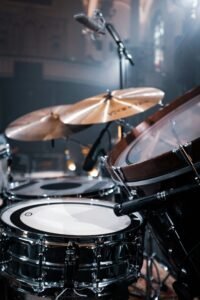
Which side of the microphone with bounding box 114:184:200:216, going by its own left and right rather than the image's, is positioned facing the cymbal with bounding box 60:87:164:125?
right

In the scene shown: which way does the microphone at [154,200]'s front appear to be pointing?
to the viewer's left

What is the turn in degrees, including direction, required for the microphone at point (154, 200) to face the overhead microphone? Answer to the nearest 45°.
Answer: approximately 90° to its right

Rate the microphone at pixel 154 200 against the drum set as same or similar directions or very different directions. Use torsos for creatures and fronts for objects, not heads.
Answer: very different directions
